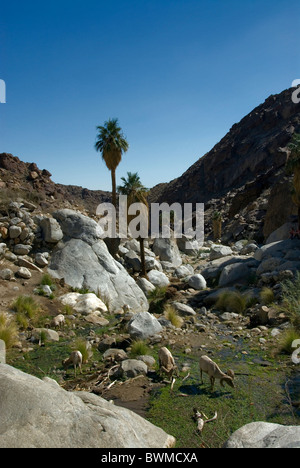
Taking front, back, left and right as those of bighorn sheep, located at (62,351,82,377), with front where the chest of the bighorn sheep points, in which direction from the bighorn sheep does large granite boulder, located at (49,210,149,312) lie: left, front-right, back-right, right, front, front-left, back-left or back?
back-right

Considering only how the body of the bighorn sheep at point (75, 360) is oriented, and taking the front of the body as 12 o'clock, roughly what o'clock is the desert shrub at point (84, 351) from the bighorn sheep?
The desert shrub is roughly at 5 o'clock from the bighorn sheep.

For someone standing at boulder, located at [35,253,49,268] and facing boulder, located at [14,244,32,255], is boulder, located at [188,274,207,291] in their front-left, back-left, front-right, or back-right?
back-right

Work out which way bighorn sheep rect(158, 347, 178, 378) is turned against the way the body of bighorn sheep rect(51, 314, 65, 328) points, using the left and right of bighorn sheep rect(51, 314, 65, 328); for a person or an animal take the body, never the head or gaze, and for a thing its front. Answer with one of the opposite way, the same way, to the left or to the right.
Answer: to the left
